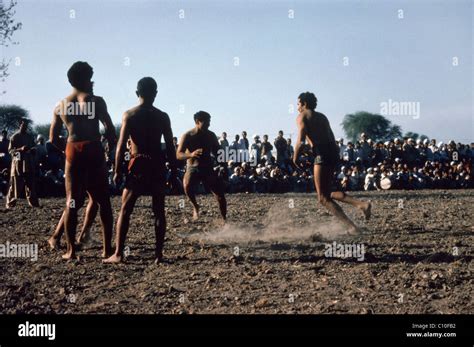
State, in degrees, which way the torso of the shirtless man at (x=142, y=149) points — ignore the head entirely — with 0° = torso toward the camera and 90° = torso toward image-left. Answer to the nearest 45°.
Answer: approximately 180°

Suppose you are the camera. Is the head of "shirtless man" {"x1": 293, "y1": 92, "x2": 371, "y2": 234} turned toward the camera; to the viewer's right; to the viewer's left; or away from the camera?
to the viewer's left

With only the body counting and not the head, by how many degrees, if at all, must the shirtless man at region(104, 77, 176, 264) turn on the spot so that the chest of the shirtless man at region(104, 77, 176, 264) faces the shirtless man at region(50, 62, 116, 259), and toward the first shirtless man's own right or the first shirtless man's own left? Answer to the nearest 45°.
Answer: approximately 90° to the first shirtless man's own left

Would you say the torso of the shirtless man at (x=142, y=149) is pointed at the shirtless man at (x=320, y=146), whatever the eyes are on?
no

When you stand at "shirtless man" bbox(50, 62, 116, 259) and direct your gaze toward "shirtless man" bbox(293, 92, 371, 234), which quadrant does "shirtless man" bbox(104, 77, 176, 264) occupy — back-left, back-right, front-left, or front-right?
front-right

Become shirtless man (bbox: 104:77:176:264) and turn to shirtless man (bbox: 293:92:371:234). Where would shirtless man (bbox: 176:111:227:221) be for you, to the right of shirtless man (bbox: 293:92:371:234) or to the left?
left

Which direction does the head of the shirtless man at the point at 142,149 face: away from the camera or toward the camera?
away from the camera

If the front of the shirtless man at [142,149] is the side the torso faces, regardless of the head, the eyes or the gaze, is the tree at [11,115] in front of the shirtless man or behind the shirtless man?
in front

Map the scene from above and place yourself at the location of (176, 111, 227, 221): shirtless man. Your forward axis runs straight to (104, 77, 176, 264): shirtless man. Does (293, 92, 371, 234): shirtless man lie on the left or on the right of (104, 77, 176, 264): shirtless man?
left

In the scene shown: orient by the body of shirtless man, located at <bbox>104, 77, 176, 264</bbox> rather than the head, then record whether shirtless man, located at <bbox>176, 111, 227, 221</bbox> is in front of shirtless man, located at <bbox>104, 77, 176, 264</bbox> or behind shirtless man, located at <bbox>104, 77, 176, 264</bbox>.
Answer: in front

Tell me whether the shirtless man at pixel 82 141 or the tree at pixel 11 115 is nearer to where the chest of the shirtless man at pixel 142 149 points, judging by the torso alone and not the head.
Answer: the tree
